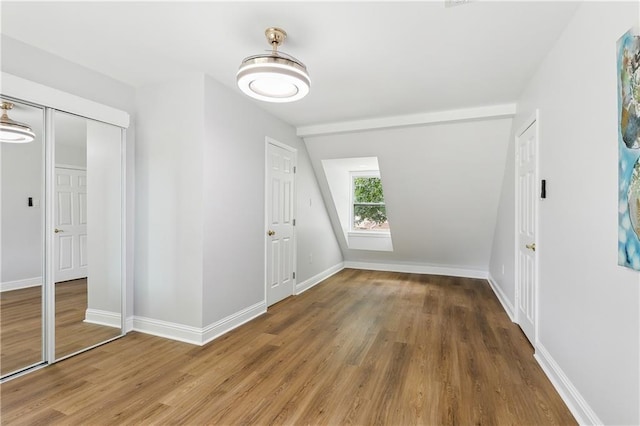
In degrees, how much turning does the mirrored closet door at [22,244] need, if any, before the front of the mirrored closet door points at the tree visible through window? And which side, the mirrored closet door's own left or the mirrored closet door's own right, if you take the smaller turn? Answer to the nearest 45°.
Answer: approximately 45° to the mirrored closet door's own left

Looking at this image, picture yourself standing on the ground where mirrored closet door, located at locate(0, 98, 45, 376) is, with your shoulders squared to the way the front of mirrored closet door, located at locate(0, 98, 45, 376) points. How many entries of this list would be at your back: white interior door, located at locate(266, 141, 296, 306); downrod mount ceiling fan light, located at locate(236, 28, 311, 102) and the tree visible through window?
0

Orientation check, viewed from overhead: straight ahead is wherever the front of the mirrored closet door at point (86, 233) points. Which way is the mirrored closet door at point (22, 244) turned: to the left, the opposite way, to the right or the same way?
the same way

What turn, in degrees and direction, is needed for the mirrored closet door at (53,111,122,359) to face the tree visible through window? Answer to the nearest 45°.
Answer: approximately 45° to its left

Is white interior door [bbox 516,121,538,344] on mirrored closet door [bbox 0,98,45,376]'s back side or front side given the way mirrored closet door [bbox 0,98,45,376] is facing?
on the front side

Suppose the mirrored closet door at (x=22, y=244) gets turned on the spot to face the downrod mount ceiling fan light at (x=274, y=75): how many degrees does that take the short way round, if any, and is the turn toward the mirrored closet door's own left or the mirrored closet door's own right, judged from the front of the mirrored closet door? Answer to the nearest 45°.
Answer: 0° — it already faces it

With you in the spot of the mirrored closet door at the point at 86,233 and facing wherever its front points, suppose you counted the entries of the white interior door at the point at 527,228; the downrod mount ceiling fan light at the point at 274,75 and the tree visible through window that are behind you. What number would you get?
0

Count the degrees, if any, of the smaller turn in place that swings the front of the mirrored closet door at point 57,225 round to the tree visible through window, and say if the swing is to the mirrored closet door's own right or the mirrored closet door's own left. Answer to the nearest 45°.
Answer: approximately 45° to the mirrored closet door's own left

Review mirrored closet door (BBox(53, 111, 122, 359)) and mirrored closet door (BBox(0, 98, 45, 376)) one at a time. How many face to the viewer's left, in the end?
0

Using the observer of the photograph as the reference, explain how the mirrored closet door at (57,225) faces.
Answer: facing the viewer and to the right of the viewer

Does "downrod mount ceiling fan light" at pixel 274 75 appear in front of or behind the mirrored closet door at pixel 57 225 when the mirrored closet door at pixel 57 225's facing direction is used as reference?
in front
